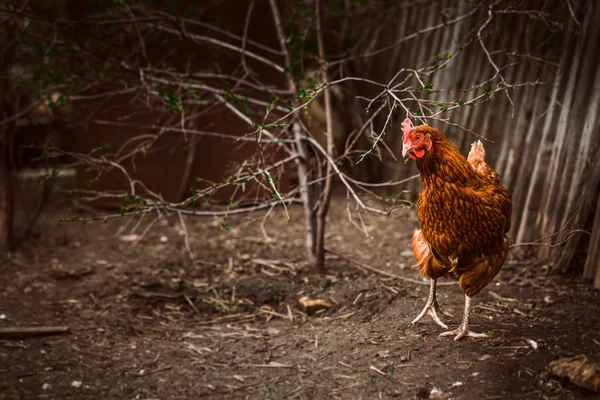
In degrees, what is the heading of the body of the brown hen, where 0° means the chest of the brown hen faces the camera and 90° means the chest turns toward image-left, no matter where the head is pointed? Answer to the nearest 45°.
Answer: approximately 45°

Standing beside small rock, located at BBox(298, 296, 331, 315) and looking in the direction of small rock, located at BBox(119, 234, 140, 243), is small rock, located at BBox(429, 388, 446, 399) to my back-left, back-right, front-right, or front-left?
back-left

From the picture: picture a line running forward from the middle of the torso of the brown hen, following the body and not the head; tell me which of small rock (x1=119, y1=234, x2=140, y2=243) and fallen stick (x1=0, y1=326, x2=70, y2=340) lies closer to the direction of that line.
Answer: the fallen stick

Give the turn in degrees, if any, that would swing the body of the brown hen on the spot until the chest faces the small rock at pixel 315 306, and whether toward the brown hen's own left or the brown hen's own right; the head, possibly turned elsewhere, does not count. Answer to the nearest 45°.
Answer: approximately 90° to the brown hen's own right

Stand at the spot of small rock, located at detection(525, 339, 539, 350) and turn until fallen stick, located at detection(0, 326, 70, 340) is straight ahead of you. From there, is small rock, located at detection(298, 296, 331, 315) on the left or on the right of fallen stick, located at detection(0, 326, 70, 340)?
right
